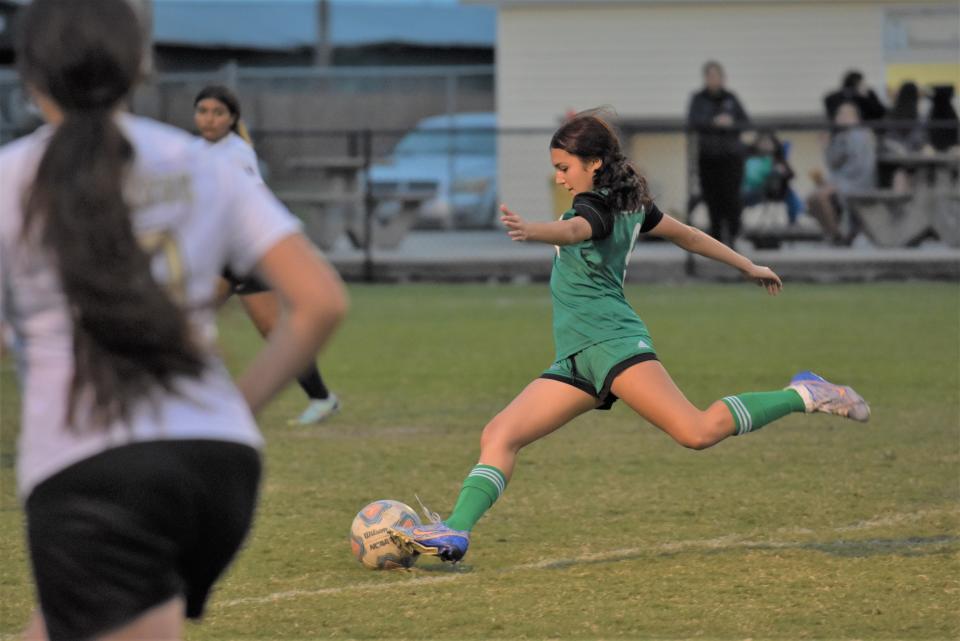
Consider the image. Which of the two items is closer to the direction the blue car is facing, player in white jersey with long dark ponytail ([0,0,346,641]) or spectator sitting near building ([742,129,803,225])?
the player in white jersey with long dark ponytail

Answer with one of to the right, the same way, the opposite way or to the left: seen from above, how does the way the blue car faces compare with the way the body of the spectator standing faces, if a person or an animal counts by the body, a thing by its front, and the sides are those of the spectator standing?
to the right

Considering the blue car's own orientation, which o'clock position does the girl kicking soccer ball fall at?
The girl kicking soccer ball is roughly at 9 o'clock from the blue car.

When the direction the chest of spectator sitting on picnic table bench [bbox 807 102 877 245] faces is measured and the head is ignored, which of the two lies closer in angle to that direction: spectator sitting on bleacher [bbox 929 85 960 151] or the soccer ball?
the soccer ball

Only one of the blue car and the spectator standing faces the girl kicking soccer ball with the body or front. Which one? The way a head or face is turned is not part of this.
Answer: the spectator standing

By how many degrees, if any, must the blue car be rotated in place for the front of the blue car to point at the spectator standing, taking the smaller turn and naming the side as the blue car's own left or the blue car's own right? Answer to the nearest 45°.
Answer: approximately 135° to the blue car's own left

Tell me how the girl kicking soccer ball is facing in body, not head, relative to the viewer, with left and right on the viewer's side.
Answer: facing to the left of the viewer

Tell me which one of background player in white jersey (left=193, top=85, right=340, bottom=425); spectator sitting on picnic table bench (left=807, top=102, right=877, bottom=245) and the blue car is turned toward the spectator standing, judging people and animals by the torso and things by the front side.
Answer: the spectator sitting on picnic table bench

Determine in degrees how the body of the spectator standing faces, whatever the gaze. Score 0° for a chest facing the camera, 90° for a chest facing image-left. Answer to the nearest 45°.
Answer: approximately 0°

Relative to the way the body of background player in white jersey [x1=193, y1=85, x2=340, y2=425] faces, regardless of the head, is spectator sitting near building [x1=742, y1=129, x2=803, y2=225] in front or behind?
behind

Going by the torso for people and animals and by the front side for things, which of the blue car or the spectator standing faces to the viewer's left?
the blue car

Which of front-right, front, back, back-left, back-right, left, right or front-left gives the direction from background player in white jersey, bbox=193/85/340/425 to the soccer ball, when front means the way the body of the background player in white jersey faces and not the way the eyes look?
front-left

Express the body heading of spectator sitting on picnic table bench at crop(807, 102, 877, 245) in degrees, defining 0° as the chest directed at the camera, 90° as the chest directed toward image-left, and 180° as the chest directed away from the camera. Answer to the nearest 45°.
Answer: approximately 45°

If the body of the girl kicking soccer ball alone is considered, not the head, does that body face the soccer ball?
yes
